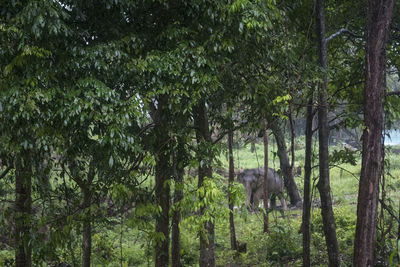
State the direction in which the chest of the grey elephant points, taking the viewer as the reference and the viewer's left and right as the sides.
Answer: facing the viewer and to the left of the viewer

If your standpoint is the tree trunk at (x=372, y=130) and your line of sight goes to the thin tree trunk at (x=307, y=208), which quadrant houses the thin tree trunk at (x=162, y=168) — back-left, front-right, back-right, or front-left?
front-left

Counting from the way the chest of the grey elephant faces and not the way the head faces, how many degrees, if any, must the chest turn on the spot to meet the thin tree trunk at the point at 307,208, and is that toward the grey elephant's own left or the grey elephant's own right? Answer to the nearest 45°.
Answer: approximately 45° to the grey elephant's own left

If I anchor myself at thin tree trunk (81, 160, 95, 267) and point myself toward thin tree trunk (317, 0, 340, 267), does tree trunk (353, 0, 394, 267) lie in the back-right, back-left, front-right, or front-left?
front-right

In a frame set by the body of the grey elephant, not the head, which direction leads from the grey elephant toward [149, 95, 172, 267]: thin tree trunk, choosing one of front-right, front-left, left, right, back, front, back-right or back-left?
front-left

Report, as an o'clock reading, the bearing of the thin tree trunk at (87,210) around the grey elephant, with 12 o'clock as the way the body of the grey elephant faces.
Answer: The thin tree trunk is roughly at 11 o'clock from the grey elephant.

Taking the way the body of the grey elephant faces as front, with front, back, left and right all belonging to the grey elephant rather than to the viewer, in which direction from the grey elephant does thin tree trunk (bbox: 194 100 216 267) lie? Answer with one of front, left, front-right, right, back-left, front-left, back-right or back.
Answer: front-left

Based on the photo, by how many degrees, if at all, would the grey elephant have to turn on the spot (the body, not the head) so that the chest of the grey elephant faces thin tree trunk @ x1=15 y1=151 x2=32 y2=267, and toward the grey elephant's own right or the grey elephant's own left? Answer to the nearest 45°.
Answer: approximately 45° to the grey elephant's own left
